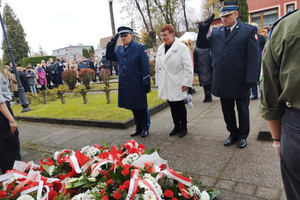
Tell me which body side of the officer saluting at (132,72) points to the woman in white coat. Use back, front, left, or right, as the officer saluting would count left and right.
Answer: left

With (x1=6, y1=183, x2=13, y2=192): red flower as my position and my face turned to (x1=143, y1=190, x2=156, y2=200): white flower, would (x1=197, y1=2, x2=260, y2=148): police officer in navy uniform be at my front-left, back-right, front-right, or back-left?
front-left

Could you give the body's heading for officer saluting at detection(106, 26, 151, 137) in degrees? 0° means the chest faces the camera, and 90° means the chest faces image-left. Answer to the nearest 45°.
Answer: approximately 45°

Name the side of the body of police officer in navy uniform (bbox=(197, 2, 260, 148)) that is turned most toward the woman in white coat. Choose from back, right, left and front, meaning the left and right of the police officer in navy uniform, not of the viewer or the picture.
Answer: right

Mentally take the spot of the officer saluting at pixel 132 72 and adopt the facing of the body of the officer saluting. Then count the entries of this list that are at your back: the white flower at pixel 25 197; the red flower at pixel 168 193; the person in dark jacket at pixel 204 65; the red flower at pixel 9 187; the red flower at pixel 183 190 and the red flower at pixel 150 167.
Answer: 1

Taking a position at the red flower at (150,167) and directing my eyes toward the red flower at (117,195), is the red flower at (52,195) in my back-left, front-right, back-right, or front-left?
front-right

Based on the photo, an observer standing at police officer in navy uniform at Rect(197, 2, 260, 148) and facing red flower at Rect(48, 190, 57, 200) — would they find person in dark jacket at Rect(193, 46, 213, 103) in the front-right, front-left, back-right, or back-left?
back-right

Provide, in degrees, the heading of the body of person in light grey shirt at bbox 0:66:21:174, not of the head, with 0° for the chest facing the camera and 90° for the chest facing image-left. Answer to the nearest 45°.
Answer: approximately 270°

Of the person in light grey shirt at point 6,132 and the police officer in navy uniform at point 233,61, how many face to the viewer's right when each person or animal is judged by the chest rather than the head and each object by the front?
1

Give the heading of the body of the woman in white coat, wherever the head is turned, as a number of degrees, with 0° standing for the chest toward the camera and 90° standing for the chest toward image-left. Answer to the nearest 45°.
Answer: approximately 45°

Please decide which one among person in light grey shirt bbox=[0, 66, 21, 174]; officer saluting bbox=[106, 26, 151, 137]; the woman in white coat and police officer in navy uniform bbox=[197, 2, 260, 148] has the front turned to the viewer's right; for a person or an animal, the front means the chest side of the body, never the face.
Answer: the person in light grey shirt

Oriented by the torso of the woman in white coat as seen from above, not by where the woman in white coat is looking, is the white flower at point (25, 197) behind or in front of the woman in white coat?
in front

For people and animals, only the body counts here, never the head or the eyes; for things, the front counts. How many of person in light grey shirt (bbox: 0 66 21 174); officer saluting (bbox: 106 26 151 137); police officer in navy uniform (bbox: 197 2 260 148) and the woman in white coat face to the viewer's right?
1

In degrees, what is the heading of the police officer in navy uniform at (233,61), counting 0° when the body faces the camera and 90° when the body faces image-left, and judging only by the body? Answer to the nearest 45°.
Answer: approximately 45°
